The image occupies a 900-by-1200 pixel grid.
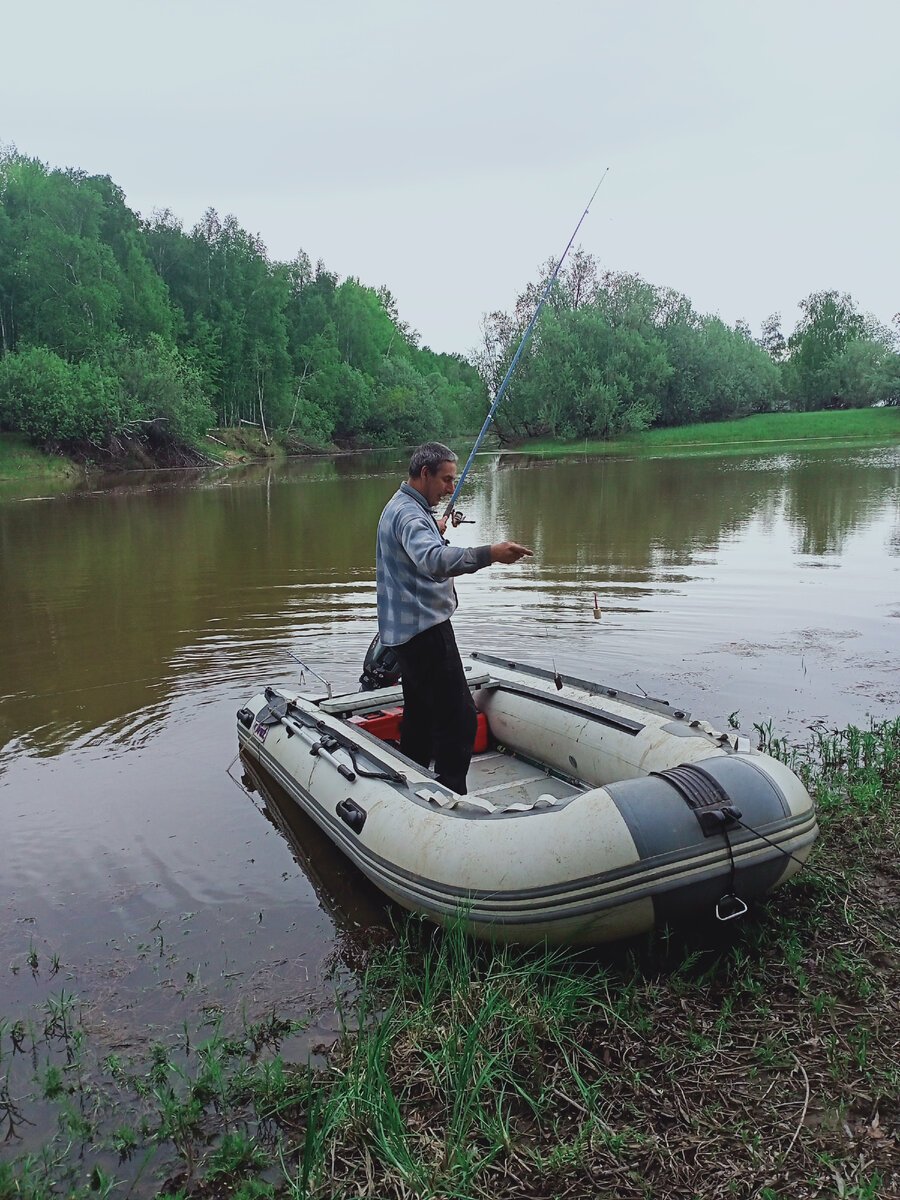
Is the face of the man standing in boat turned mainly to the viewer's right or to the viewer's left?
to the viewer's right

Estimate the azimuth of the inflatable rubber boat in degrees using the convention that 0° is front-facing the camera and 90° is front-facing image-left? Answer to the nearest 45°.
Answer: approximately 315°

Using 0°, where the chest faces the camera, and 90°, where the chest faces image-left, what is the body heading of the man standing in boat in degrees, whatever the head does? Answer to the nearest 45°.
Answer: approximately 270°
